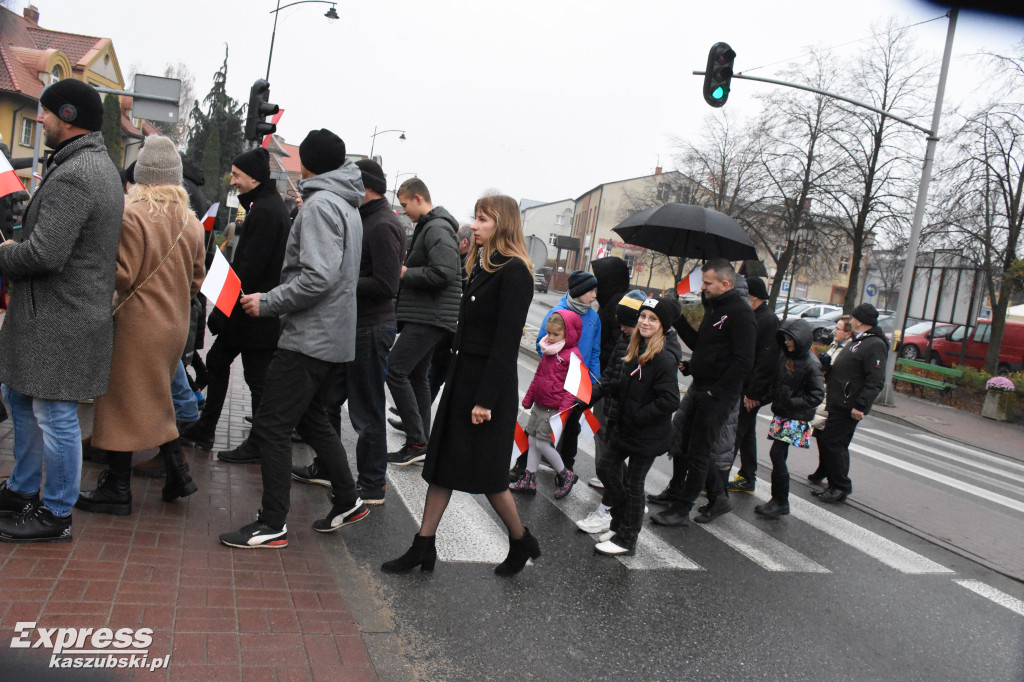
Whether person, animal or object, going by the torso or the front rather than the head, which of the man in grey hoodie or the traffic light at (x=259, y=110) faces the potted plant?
the traffic light

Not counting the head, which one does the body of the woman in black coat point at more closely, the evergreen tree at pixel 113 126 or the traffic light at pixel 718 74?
the evergreen tree

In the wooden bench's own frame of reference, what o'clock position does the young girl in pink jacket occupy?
The young girl in pink jacket is roughly at 11 o'clock from the wooden bench.

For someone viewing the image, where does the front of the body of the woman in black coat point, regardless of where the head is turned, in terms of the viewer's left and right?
facing to the left of the viewer

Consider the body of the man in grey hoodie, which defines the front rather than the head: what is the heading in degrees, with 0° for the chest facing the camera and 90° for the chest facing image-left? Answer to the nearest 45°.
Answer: approximately 90°

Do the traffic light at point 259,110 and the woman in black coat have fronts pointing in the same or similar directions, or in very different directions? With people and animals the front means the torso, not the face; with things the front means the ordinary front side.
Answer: very different directions

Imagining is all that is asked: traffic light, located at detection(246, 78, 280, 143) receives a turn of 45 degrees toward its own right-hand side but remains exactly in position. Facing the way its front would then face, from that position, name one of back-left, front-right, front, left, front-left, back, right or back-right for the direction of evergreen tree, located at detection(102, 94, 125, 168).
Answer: back-left

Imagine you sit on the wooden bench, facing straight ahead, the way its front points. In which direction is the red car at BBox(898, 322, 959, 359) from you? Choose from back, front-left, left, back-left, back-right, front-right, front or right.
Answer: back-right

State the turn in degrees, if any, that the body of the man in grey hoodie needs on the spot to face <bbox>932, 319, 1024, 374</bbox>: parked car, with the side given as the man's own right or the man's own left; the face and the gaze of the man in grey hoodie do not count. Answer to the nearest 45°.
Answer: approximately 135° to the man's own right

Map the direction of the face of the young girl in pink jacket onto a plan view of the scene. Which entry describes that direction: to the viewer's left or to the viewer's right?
to the viewer's left

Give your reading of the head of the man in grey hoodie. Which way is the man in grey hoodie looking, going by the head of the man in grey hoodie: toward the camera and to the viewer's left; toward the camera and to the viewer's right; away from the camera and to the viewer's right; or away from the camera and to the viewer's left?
away from the camera and to the viewer's left

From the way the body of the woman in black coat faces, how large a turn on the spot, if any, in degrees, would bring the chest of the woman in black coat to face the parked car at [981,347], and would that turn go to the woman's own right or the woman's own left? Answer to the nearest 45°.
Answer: approximately 135° to the woman's own right
